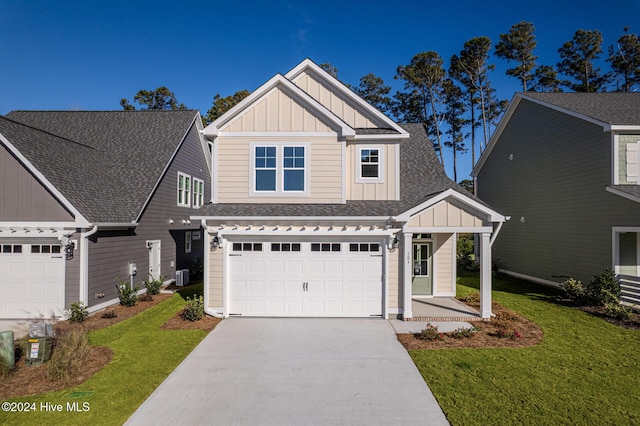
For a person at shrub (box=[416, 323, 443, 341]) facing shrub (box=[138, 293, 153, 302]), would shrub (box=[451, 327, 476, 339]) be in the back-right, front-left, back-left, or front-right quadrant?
back-right

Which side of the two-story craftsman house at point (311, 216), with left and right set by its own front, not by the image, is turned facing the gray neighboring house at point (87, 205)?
right

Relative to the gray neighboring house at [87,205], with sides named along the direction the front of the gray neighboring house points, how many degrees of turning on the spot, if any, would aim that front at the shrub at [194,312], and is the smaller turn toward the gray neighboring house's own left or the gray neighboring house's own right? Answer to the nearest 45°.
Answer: approximately 45° to the gray neighboring house's own left

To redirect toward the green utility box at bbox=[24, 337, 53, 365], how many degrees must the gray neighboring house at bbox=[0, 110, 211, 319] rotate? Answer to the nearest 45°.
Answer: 0° — it already faces it

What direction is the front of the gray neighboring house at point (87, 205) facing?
toward the camera

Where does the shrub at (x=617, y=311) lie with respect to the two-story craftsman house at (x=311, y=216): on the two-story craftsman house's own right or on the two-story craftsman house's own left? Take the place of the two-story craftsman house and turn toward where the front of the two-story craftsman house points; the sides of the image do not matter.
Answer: on the two-story craftsman house's own left

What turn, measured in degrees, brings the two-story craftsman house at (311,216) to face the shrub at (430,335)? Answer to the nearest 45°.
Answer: approximately 45° to its left

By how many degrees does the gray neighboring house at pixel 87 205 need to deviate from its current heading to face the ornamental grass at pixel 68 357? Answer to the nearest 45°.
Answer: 0° — it already faces it

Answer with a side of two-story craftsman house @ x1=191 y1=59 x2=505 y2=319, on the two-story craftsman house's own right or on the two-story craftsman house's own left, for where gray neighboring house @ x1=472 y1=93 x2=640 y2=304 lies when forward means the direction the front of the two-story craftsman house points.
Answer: on the two-story craftsman house's own left

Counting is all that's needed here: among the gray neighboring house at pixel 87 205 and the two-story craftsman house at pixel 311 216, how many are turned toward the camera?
2

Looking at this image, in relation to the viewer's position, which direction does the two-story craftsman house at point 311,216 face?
facing the viewer

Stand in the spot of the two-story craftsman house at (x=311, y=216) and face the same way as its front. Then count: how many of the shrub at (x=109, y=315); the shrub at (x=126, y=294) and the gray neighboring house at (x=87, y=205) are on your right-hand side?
3
